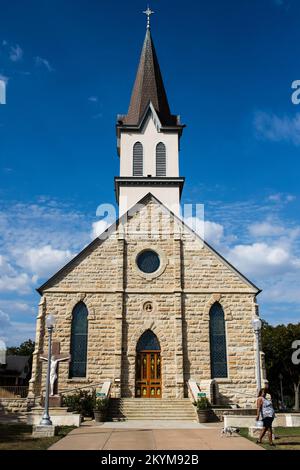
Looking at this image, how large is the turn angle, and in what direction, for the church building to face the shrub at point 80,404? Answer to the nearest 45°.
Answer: approximately 45° to its right

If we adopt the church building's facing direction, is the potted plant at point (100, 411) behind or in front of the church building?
in front

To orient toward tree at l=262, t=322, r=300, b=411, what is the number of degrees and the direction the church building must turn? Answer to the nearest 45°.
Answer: approximately 135° to its left

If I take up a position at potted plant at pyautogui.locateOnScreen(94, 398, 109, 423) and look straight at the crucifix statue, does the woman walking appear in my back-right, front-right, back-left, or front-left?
back-left

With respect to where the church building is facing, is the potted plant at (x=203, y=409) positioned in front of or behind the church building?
in front

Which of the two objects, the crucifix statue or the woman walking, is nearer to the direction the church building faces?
the woman walking

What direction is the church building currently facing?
toward the camera

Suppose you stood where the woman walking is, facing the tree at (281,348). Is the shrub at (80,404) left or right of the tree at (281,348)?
left

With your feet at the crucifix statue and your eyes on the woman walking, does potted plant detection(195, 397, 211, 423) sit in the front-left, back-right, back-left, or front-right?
front-left

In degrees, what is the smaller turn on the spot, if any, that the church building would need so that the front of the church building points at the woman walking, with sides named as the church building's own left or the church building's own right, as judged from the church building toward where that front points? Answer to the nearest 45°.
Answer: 0° — it already faces them
